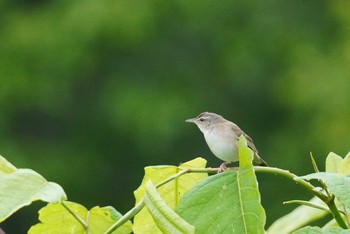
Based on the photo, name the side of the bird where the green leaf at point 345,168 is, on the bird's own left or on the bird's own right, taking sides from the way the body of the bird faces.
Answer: on the bird's own left

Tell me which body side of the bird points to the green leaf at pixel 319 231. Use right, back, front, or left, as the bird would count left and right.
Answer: left

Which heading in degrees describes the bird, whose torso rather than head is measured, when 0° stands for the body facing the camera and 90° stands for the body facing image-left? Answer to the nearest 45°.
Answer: approximately 90°

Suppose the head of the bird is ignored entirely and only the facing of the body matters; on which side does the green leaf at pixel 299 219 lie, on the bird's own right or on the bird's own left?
on the bird's own left
